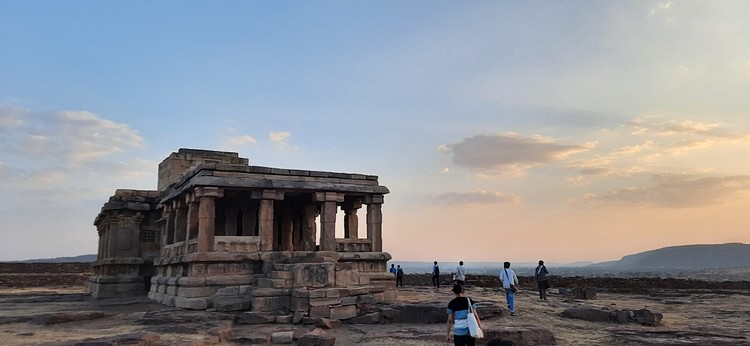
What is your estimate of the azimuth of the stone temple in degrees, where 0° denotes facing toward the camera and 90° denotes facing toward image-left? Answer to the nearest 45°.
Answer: approximately 315°

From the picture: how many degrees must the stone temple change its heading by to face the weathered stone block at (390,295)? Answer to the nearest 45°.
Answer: approximately 45° to its left

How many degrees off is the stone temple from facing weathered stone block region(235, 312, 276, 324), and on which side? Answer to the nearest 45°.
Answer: approximately 45° to its right

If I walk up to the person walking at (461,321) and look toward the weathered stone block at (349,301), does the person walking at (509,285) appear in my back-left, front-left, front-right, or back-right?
front-right

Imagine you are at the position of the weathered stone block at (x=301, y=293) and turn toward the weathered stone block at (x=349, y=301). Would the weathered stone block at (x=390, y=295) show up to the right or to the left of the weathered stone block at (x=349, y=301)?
left

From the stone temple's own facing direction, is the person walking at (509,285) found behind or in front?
in front

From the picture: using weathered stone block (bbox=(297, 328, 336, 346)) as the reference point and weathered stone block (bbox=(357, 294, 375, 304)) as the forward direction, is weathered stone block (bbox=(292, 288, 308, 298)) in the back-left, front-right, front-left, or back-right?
front-left
